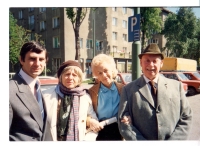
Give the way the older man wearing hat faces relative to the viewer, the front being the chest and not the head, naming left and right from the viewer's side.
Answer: facing the viewer

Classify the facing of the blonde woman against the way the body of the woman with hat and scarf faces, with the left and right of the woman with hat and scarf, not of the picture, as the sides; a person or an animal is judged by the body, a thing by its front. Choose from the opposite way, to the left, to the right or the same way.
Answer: the same way

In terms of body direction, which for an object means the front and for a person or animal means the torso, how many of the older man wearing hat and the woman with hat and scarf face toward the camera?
2

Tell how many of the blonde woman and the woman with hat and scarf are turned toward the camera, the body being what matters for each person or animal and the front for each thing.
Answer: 2

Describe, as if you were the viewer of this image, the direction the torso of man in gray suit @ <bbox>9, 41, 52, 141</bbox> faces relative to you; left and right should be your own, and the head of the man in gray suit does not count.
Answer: facing the viewer and to the right of the viewer

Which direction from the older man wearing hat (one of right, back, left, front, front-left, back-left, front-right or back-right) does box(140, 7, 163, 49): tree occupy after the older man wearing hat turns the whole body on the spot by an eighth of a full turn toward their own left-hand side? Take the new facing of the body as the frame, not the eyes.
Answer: back-left

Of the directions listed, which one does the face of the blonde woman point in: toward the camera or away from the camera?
toward the camera

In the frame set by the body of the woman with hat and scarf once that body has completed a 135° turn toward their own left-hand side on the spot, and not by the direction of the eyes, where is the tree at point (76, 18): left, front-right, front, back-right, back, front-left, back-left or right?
front-left

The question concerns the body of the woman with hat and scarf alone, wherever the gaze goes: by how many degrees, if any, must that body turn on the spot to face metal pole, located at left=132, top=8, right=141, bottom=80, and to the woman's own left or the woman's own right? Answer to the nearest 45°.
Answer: approximately 135° to the woman's own left

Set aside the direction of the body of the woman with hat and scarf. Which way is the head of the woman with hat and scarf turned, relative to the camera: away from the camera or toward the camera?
toward the camera

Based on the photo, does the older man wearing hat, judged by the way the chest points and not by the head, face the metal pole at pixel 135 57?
no

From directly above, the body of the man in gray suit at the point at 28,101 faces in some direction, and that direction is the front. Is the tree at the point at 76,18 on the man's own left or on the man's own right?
on the man's own left
